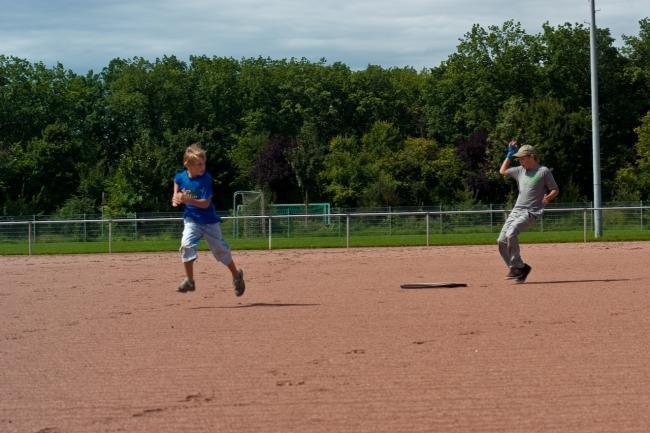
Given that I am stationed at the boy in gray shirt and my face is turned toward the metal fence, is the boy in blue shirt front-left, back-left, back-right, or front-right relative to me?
back-left

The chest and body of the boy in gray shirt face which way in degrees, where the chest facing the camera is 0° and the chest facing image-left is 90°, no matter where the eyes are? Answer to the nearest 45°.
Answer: approximately 45°

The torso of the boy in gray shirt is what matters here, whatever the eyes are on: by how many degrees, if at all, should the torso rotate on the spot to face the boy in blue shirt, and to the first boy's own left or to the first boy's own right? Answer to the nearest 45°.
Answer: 0° — they already face them

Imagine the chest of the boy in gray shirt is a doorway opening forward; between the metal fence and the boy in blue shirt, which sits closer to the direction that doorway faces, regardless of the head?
the boy in blue shirt

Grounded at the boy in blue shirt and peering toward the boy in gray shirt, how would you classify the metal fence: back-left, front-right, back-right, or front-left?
front-left

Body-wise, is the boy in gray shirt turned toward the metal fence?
no

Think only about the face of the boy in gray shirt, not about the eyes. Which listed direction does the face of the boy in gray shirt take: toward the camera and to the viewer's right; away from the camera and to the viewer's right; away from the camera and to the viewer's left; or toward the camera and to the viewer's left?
toward the camera and to the viewer's left
